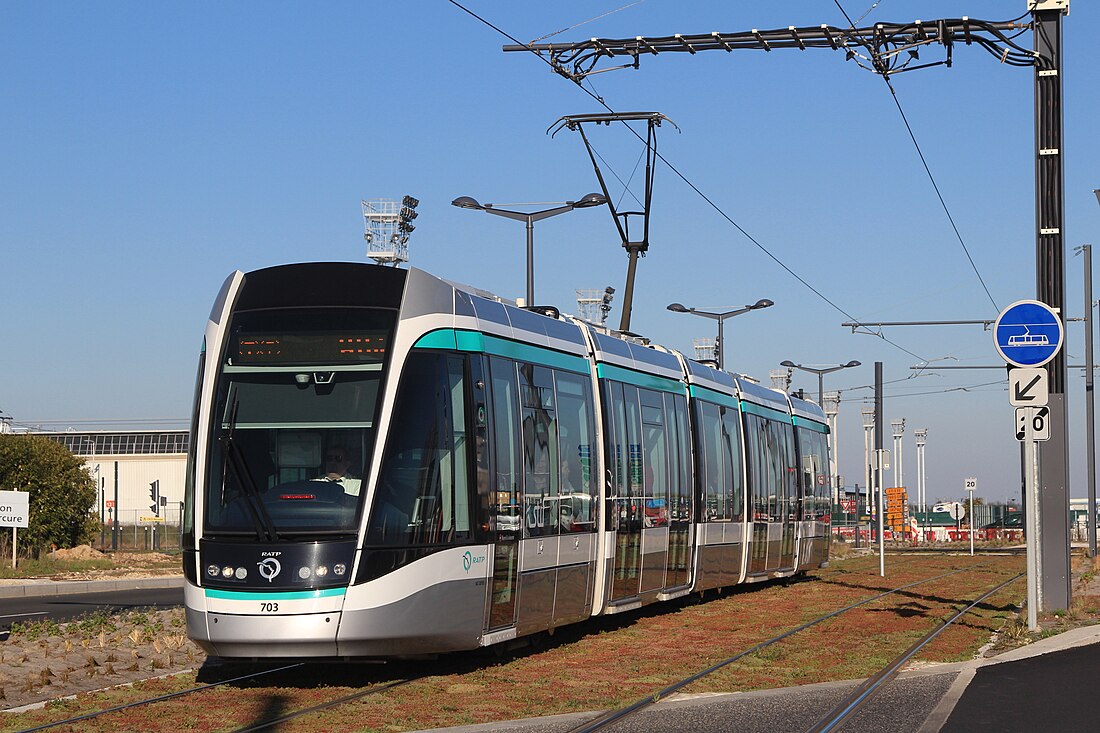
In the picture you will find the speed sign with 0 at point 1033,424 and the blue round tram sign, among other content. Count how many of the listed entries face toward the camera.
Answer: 2

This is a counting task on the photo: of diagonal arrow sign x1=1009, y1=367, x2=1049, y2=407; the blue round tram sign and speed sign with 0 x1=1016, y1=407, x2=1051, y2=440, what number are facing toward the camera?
3

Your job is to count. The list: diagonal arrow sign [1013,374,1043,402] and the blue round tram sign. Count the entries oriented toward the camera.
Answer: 2

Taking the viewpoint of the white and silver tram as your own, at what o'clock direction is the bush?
The bush is roughly at 4 o'clock from the white and silver tram.

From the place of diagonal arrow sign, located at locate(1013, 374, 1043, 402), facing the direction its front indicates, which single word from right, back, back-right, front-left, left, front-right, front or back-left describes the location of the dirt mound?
back-right

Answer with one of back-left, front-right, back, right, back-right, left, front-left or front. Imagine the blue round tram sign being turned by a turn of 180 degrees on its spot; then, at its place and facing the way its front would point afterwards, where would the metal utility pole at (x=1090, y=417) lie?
front

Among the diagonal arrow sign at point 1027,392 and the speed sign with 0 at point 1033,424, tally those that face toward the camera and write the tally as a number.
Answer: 2

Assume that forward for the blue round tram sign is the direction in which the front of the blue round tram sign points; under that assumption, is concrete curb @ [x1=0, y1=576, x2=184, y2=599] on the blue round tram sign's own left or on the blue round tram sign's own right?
on the blue round tram sign's own right

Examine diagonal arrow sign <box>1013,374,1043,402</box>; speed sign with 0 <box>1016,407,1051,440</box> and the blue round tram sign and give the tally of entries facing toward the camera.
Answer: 3

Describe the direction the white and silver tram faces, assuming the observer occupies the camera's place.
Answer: facing the viewer and to the left of the viewer
